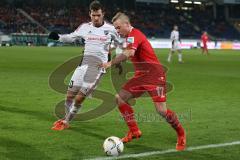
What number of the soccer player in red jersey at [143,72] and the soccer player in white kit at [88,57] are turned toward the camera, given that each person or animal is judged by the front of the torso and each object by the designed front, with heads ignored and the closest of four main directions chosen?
1

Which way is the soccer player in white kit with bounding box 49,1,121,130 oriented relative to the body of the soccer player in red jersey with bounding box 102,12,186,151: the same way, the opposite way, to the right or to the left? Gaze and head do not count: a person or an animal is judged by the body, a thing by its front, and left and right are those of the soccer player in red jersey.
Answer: to the left

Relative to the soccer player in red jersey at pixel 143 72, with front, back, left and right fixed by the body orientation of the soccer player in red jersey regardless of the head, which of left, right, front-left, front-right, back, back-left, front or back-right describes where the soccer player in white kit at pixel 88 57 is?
front-right

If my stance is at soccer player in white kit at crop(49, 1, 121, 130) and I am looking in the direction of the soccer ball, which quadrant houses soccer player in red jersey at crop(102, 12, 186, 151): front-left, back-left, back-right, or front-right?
front-left

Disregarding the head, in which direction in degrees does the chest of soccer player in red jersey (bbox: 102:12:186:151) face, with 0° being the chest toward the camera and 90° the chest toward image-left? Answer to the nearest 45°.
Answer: approximately 90°

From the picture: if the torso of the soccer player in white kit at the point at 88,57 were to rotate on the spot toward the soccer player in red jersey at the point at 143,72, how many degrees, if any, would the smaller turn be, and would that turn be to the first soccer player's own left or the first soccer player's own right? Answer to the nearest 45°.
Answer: approximately 45° to the first soccer player's own left

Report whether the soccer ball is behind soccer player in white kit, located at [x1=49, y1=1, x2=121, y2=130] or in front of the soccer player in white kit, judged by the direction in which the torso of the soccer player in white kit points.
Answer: in front

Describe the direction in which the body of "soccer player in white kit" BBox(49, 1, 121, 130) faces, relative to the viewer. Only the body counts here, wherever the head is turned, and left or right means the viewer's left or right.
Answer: facing the viewer
